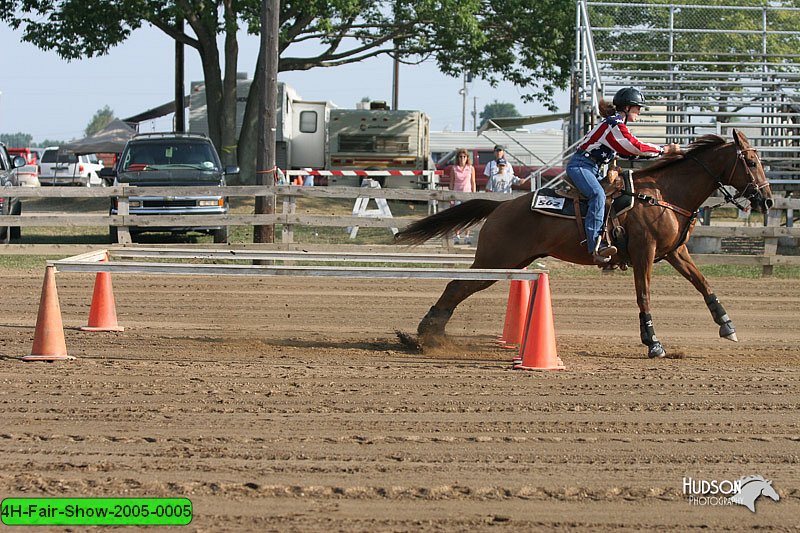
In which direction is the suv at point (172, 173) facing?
toward the camera

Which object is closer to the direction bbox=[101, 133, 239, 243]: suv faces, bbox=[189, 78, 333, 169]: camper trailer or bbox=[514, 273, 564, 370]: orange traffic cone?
the orange traffic cone

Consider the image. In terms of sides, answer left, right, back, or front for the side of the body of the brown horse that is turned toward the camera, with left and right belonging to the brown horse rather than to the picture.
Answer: right

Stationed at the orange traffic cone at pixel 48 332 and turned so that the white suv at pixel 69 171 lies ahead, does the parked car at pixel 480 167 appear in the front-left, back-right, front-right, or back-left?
front-right

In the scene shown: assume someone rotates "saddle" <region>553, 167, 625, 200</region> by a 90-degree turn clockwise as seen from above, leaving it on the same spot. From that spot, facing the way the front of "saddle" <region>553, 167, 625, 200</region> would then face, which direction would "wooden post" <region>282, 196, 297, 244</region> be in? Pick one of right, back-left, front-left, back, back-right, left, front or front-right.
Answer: back-right

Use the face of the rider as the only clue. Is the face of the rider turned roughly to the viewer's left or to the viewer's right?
to the viewer's right

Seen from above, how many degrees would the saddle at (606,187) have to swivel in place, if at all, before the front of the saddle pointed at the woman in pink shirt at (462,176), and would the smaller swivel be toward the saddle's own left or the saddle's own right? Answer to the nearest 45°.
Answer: approximately 90° to the saddle's own left

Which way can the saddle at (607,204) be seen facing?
to the viewer's right

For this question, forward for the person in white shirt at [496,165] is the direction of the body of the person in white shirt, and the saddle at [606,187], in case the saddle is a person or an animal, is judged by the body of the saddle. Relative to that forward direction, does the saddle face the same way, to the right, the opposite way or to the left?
to the left

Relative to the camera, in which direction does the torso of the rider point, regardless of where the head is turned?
to the viewer's right

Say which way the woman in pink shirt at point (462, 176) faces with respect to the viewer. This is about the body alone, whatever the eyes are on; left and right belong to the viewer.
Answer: facing the viewer

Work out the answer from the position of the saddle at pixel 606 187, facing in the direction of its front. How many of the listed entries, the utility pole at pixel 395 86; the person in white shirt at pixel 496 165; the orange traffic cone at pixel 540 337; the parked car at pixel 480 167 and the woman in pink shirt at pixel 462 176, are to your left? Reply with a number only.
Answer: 4

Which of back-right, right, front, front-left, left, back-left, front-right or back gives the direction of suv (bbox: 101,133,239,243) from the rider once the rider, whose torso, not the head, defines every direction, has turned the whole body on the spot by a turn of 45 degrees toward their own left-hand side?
left

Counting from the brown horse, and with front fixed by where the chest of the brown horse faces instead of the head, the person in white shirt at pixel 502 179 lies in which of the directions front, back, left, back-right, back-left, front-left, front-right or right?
left

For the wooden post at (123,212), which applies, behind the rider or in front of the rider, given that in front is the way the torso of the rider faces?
behind
